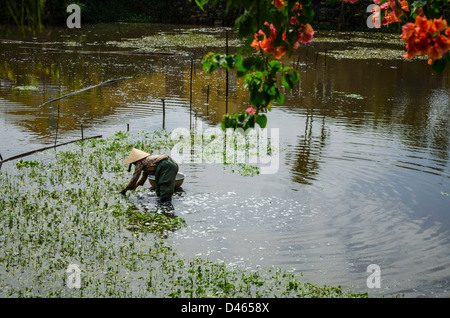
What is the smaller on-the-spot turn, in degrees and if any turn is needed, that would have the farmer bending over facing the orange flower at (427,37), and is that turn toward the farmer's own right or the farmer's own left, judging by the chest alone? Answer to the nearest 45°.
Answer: approximately 90° to the farmer's own left

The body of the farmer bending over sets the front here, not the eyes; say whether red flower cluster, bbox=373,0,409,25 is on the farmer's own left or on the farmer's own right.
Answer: on the farmer's own left

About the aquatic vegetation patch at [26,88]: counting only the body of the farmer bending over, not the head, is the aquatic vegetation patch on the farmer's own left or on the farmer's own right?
on the farmer's own right

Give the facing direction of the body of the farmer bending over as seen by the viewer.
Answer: to the viewer's left
